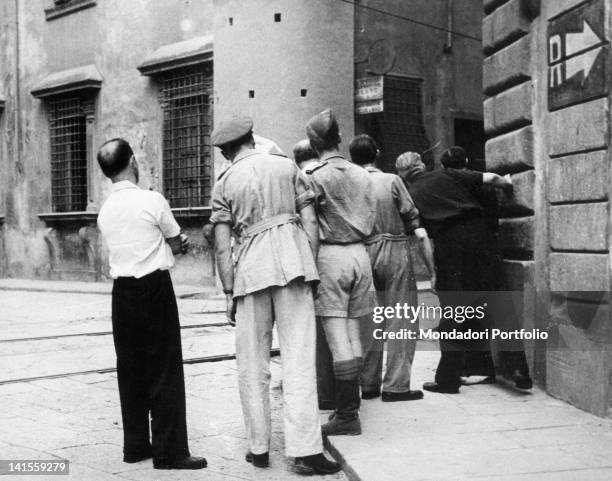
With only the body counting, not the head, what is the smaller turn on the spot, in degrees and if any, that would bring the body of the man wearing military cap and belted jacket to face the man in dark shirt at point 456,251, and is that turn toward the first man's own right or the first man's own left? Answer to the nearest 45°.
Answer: approximately 45° to the first man's own right

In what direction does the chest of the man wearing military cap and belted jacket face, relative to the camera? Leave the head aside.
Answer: away from the camera

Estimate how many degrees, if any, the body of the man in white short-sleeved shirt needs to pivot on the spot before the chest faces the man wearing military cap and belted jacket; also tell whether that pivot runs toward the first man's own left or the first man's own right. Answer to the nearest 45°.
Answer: approximately 45° to the first man's own right

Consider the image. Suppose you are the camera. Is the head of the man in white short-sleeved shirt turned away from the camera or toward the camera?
away from the camera

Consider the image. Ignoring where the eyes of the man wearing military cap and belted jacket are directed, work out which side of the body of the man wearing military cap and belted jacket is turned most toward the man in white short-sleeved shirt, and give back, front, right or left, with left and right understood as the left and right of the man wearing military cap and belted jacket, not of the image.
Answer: left

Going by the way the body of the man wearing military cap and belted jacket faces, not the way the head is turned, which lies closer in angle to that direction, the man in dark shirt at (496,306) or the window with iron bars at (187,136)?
the window with iron bars

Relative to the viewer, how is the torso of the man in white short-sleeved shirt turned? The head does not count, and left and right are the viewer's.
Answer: facing away from the viewer and to the right of the viewer

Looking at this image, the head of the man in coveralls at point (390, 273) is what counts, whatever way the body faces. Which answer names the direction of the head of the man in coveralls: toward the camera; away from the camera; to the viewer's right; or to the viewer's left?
away from the camera
